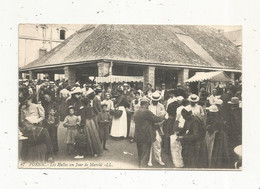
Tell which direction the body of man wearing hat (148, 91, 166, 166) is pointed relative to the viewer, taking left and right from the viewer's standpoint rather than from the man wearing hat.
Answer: facing the viewer and to the left of the viewer

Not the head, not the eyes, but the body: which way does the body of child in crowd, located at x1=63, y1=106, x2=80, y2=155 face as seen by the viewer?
toward the camera

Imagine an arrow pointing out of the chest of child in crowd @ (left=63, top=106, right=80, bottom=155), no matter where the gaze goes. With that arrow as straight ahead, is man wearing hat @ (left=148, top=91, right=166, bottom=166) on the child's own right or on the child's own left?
on the child's own left

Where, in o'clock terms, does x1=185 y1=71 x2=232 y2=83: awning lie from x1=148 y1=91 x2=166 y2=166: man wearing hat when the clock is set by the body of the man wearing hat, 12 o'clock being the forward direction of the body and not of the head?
The awning is roughly at 7 o'clock from the man wearing hat.

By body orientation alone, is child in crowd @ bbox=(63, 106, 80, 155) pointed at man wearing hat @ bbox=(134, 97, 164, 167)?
no

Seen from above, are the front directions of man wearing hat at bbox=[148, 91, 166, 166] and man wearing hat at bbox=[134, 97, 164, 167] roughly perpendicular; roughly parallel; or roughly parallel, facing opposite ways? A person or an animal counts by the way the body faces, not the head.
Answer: roughly parallel, facing opposite ways

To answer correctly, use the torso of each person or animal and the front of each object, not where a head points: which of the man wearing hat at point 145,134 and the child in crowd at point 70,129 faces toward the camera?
the child in crowd

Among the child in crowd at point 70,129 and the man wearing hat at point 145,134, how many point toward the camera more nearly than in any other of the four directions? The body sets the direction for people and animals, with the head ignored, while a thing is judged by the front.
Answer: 1

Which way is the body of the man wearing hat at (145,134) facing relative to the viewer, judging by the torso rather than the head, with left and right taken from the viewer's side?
facing away from the viewer and to the right of the viewer
